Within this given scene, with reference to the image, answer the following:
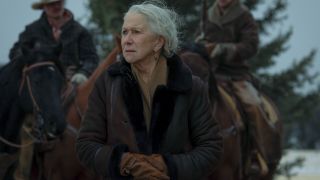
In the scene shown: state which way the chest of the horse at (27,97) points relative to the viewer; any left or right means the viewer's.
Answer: facing the viewer and to the right of the viewer

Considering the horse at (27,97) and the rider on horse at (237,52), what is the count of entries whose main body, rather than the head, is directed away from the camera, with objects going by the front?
0

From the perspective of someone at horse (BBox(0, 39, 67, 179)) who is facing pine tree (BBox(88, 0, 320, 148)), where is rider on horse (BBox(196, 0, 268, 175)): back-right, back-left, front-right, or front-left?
front-right

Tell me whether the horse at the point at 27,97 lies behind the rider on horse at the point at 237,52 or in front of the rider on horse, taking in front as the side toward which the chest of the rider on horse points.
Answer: in front

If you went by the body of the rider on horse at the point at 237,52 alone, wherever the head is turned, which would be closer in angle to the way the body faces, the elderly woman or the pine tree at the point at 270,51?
the elderly woman

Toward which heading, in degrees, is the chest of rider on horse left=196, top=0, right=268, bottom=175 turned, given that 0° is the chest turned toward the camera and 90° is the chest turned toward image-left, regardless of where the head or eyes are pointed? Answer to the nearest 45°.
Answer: approximately 45°

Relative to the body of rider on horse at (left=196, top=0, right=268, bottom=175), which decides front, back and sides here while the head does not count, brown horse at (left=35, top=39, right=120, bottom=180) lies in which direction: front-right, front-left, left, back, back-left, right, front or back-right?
front

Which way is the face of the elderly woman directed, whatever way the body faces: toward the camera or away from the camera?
toward the camera
